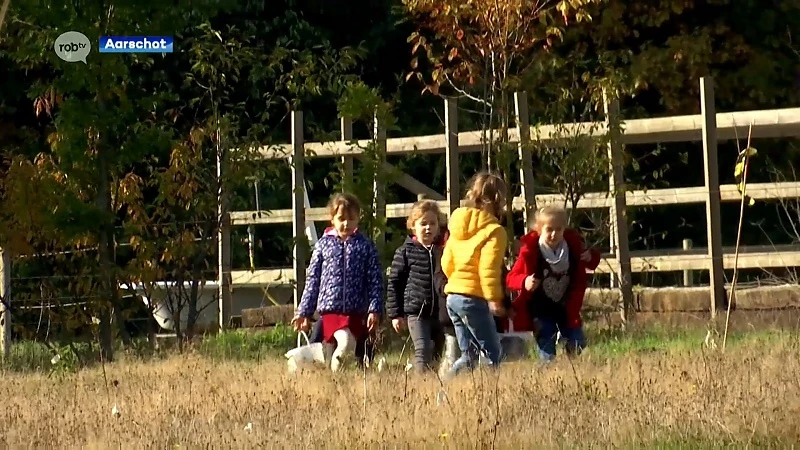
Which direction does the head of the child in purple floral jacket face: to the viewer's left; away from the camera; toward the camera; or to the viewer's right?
toward the camera

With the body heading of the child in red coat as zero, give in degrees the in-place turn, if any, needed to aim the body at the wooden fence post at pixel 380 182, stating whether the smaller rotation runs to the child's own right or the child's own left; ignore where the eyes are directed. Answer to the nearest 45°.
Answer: approximately 135° to the child's own right

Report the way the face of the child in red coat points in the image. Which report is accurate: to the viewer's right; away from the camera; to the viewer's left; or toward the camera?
toward the camera

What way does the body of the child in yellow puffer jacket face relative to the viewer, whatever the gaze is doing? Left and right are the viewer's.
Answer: facing away from the viewer and to the right of the viewer

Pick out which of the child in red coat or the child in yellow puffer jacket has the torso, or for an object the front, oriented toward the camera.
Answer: the child in red coat

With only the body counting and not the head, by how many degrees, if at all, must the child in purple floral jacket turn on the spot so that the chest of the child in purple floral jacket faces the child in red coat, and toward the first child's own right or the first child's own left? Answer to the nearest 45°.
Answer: approximately 90° to the first child's own left

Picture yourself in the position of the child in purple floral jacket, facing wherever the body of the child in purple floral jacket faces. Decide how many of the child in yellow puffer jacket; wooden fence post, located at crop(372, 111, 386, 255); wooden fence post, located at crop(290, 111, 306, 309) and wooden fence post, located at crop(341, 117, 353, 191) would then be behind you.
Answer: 3

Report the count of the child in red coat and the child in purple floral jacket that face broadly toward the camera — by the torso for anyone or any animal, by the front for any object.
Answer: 2

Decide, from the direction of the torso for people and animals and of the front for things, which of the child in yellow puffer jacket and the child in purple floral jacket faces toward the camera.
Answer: the child in purple floral jacket

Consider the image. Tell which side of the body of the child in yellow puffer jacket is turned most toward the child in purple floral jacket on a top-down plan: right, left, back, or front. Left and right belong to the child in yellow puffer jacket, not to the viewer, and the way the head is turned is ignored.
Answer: left

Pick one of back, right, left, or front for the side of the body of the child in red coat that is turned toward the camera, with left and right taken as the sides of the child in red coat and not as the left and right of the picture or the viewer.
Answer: front

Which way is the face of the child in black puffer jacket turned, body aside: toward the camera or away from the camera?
toward the camera

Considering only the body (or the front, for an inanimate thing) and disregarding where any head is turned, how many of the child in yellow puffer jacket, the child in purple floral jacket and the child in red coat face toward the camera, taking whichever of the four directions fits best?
2

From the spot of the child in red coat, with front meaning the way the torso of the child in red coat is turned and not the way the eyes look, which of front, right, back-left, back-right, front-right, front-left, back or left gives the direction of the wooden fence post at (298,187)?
back-right

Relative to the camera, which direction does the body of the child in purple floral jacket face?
toward the camera
